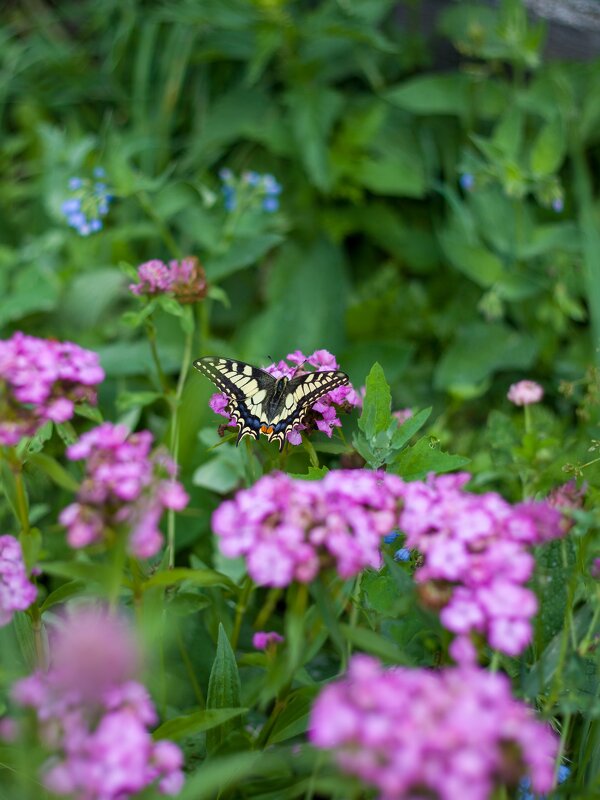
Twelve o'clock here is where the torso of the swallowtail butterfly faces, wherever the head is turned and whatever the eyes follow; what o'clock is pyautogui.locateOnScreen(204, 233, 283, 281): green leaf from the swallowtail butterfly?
The green leaf is roughly at 12 o'clock from the swallowtail butterfly.

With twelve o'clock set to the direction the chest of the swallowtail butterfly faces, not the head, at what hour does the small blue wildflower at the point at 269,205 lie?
The small blue wildflower is roughly at 12 o'clock from the swallowtail butterfly.

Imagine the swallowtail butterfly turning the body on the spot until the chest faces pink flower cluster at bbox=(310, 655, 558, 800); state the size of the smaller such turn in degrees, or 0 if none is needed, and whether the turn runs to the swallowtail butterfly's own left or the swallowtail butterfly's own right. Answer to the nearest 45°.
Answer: approximately 180°

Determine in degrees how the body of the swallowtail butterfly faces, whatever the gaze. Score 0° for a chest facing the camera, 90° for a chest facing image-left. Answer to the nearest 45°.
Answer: approximately 180°
